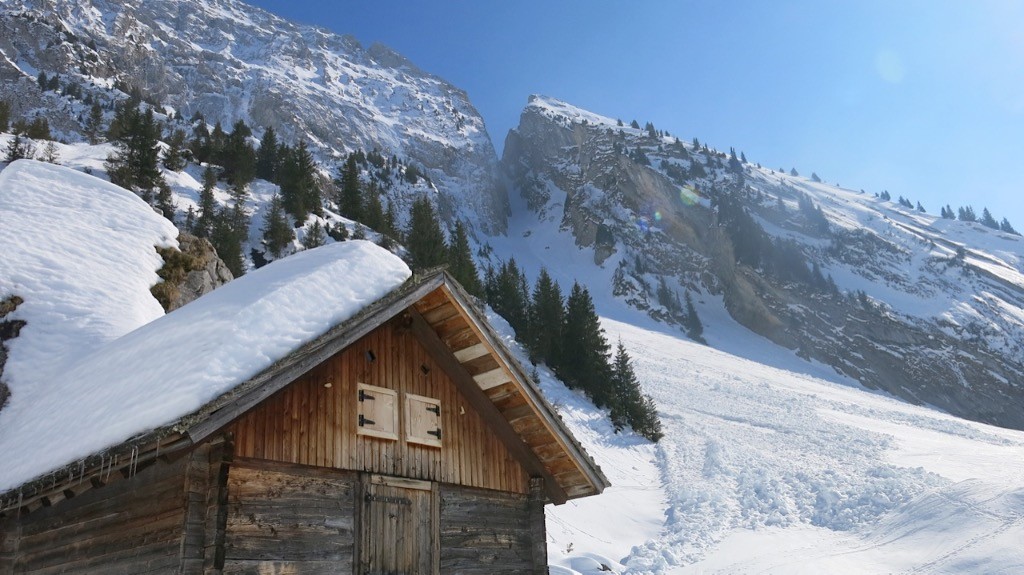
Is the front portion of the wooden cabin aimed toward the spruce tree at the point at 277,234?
no

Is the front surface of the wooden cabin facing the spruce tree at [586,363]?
no

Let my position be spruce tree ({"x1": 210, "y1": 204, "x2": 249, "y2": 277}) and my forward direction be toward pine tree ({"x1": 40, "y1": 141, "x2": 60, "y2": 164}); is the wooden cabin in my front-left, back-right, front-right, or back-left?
back-left

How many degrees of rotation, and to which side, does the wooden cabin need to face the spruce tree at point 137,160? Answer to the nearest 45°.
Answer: approximately 135° to its left

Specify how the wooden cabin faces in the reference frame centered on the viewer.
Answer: facing the viewer and to the right of the viewer

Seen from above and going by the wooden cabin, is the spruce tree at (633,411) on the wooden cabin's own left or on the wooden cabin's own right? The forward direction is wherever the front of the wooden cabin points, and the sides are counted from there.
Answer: on the wooden cabin's own left

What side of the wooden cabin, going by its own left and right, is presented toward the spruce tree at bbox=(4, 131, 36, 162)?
back

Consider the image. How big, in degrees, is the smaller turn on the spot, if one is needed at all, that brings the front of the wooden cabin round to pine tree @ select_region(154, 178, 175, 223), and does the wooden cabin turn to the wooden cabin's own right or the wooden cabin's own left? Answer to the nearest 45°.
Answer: approximately 135° to the wooden cabin's own left

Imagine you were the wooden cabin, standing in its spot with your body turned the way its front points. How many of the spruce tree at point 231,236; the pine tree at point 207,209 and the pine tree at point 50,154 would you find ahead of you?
0

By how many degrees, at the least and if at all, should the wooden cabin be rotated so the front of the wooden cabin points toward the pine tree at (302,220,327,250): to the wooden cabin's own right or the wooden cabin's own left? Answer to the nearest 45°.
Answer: approximately 135° to the wooden cabin's own left

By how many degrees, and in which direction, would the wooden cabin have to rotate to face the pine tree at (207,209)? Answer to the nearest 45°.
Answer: approximately 135° to its left

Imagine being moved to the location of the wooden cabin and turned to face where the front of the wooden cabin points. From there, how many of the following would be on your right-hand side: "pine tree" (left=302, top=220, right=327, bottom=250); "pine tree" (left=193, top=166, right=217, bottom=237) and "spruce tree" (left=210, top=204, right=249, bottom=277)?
0

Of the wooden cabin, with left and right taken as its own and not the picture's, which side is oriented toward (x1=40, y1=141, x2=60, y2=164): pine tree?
back
